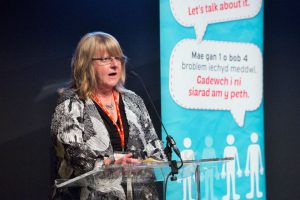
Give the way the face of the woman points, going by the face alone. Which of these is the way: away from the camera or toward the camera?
toward the camera

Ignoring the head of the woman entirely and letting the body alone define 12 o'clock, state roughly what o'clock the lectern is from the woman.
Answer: The lectern is roughly at 1 o'clock from the woman.

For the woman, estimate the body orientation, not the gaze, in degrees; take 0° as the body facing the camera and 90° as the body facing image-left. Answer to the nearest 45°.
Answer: approximately 315°
